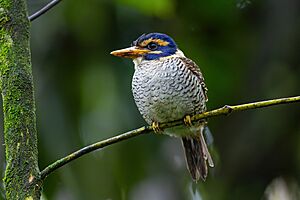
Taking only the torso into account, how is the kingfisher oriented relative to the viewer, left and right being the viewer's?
facing the viewer and to the left of the viewer

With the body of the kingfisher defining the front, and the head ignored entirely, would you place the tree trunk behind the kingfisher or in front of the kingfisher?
in front
